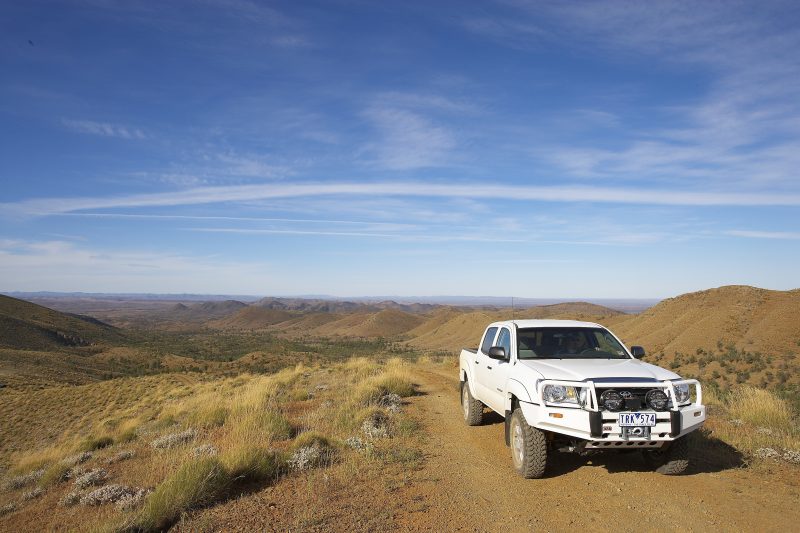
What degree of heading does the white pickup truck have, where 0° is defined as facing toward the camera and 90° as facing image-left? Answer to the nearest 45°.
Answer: approximately 315°

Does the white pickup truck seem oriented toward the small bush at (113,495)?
no

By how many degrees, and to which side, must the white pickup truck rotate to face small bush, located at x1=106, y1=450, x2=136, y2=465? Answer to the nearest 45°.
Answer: approximately 135° to its right

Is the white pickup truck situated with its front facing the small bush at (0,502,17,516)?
no

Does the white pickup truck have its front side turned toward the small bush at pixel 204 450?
no

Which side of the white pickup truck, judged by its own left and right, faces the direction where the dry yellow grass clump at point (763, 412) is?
left

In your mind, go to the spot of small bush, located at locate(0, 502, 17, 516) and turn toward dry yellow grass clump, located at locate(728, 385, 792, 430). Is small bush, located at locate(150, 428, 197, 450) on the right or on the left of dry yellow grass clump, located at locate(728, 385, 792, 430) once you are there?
left

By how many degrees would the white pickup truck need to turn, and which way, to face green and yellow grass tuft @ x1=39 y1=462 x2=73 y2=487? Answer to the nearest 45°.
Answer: approximately 135° to its right

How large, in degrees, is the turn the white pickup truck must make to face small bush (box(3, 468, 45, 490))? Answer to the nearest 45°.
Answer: approximately 135° to its right

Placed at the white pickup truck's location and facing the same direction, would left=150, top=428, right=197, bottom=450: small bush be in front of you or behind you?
behind

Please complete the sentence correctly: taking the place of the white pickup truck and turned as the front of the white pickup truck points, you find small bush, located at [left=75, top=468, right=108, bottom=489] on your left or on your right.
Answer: on your right

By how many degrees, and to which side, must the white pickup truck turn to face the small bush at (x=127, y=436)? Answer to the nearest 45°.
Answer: approximately 135° to its right
